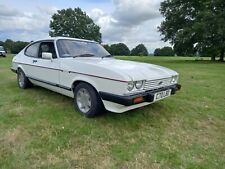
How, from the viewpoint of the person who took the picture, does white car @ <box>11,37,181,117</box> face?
facing the viewer and to the right of the viewer

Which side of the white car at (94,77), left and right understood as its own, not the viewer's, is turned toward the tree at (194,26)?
left
